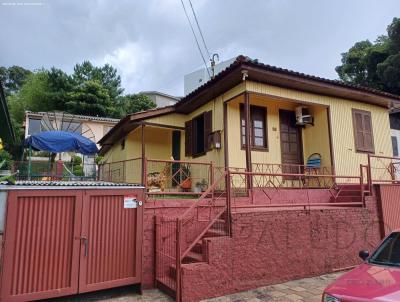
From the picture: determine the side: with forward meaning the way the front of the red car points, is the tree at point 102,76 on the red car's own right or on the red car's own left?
on the red car's own right

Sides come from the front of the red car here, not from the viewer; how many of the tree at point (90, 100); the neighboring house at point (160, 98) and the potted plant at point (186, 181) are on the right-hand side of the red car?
3

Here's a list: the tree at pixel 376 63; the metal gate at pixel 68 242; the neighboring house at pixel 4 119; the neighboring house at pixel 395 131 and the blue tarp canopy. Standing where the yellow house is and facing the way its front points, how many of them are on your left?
2

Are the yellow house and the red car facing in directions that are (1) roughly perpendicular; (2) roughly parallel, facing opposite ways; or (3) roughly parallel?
roughly perpendicular

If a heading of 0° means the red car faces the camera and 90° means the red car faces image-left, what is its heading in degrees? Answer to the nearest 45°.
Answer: approximately 45°

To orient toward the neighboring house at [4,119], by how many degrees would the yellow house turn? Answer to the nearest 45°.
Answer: approximately 90° to its right

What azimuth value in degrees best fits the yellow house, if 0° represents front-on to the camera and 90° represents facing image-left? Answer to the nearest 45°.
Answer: approximately 315°

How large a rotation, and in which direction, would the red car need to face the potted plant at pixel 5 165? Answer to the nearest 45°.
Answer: approximately 45° to its right

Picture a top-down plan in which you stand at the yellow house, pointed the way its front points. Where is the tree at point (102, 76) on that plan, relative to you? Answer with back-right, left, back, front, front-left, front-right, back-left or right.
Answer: back

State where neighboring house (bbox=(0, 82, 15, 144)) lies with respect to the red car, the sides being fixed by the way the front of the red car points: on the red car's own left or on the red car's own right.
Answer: on the red car's own right

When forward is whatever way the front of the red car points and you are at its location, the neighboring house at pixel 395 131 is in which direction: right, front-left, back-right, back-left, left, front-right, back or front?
back-right
